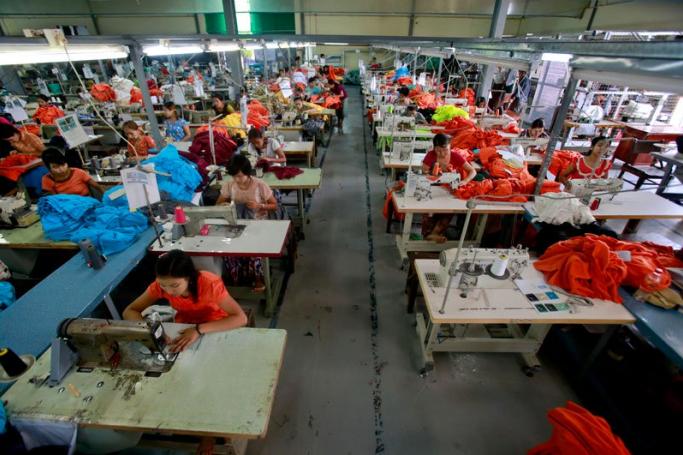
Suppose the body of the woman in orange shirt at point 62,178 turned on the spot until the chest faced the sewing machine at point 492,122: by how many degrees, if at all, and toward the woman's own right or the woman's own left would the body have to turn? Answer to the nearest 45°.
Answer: approximately 90° to the woman's own left

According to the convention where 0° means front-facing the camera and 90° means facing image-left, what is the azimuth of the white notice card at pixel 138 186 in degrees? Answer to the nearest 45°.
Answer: approximately 0°

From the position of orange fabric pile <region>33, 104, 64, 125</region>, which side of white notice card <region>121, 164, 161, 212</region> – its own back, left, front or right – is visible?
back

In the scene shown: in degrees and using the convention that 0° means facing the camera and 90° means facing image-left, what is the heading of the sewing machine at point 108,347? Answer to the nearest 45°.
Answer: approximately 180°

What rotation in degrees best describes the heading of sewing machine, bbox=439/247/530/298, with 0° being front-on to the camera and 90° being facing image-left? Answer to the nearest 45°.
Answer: approximately 180°

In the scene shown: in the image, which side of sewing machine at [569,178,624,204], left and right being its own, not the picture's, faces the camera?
back

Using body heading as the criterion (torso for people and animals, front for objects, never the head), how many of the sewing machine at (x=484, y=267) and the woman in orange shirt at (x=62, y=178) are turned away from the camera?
1

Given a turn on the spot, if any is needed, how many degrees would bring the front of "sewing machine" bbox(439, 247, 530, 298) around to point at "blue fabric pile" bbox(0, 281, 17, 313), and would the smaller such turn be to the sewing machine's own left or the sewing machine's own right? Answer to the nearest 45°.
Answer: approximately 135° to the sewing machine's own left
